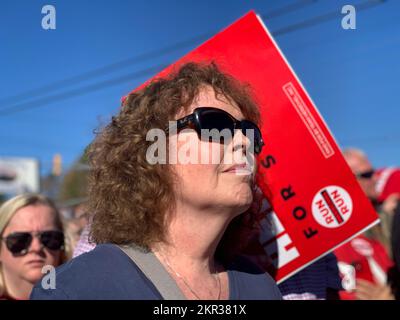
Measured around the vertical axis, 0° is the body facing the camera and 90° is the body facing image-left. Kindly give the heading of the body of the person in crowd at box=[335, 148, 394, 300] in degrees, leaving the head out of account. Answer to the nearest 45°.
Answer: approximately 315°

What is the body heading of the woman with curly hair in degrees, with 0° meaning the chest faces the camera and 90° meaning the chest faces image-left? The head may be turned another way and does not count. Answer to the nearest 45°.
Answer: approximately 315°

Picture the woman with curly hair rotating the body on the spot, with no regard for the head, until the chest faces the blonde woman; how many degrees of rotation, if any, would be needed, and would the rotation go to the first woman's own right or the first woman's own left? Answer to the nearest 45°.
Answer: approximately 180°
